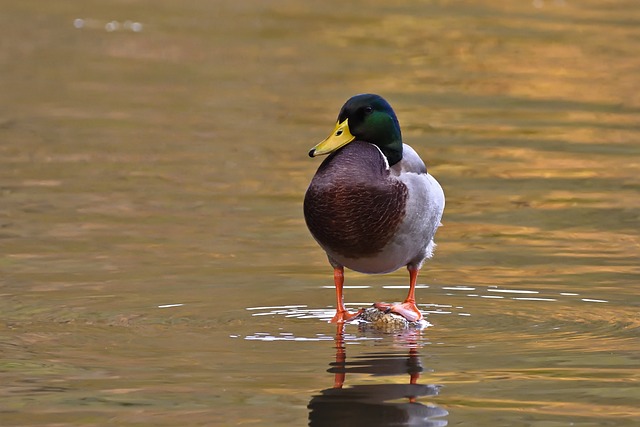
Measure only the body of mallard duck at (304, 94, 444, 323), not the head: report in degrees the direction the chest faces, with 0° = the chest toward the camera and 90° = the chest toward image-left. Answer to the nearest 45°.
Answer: approximately 45°
